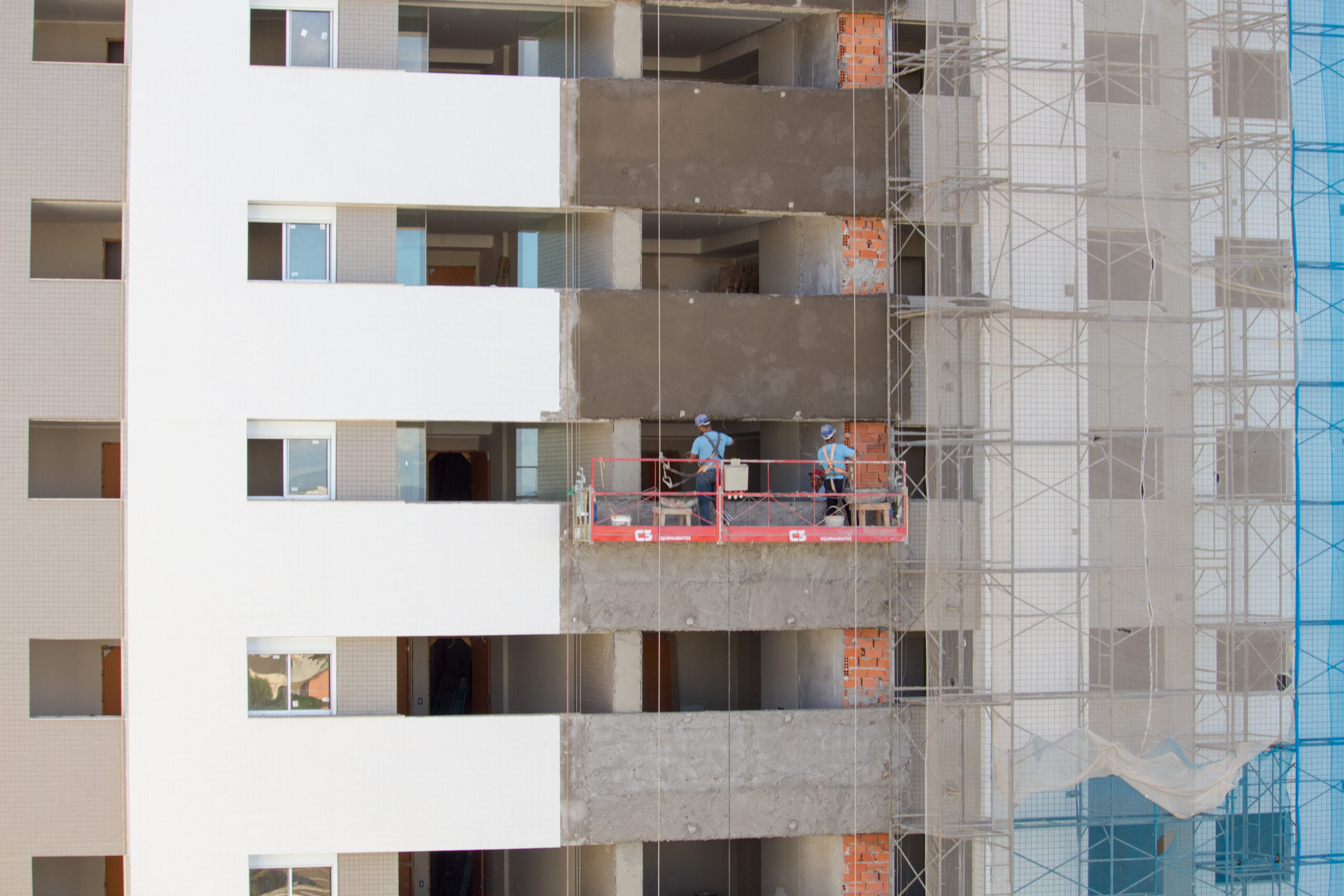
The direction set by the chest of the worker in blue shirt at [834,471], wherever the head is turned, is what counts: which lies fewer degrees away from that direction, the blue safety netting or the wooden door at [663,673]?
the wooden door

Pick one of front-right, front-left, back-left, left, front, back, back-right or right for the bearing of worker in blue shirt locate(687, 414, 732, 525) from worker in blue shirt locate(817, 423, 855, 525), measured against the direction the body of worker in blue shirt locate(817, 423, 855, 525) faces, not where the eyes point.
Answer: left

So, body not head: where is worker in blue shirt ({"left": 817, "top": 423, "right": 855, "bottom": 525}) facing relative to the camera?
away from the camera

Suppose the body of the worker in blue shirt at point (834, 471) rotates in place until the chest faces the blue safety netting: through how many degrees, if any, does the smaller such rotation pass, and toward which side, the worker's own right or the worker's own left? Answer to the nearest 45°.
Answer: approximately 90° to the worker's own right

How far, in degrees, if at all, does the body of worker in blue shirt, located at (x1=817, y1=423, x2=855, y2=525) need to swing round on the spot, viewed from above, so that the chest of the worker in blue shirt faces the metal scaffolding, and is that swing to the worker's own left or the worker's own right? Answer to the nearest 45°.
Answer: approximately 90° to the worker's own right

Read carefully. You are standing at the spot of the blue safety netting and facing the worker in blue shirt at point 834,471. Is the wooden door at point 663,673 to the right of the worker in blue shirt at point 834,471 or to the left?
right

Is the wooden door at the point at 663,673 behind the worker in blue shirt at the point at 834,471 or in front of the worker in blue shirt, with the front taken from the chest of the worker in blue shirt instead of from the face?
in front
